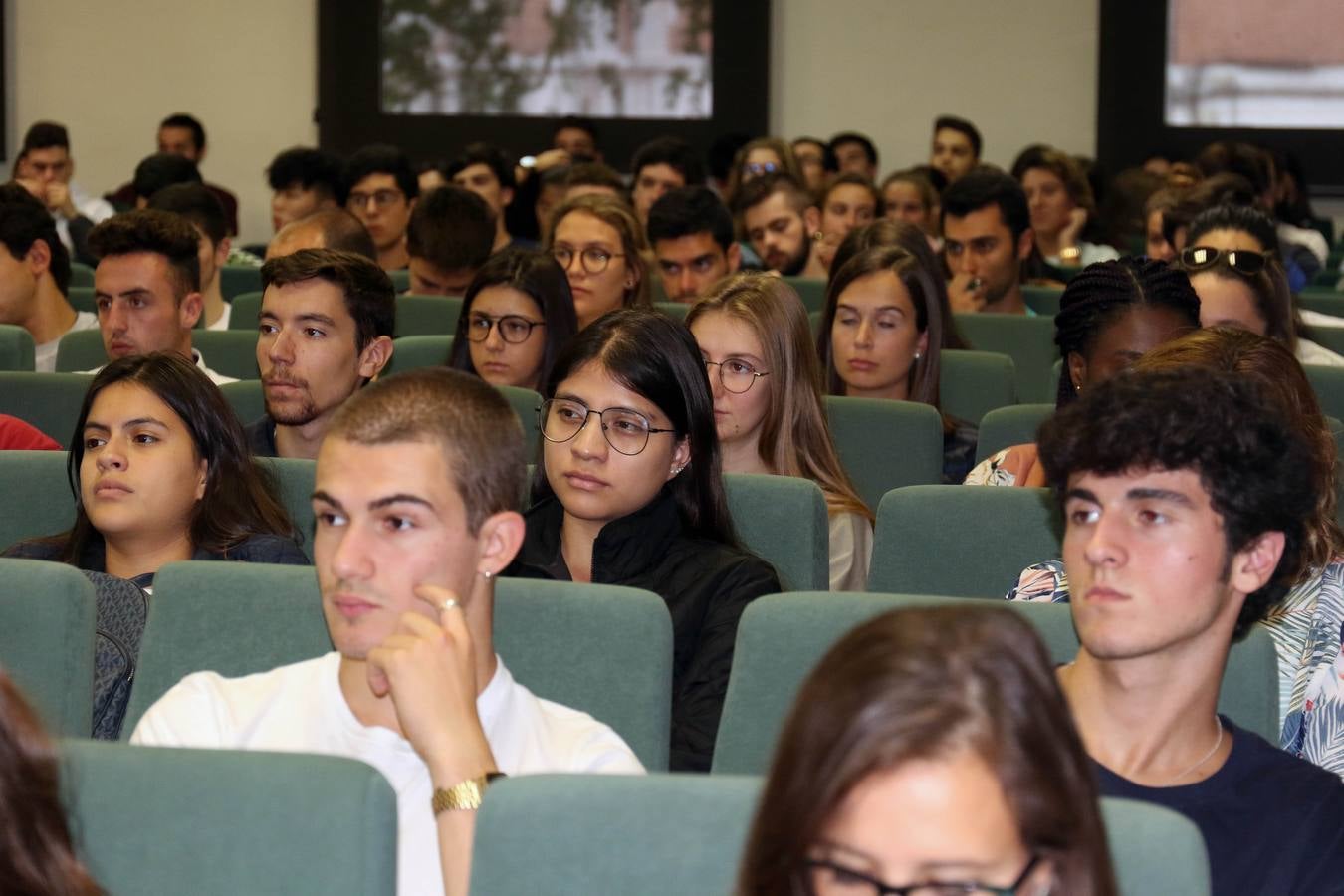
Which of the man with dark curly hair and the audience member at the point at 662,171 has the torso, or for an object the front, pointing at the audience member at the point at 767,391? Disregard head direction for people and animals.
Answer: the audience member at the point at 662,171

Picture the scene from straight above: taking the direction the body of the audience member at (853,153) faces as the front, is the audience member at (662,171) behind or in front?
in front

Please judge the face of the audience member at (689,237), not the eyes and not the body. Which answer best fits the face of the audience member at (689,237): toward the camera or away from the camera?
toward the camera

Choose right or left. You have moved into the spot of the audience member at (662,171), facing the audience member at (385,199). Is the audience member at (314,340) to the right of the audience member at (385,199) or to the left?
left

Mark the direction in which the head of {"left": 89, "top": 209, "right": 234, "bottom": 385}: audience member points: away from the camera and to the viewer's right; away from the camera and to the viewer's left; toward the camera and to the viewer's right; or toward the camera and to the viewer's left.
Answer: toward the camera and to the viewer's left

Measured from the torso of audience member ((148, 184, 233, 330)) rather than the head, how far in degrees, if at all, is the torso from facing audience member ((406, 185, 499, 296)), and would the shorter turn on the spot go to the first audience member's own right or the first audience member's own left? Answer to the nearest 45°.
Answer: approximately 90° to the first audience member's own left

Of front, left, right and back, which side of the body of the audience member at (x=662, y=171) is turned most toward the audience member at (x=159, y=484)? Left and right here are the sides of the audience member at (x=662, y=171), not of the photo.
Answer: front

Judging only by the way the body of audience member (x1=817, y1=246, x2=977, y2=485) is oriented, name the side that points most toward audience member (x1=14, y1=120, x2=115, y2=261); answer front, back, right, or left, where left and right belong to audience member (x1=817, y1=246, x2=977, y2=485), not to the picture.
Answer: right

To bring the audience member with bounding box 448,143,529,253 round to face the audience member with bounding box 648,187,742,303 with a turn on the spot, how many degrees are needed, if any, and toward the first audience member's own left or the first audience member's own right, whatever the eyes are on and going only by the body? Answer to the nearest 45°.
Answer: approximately 45° to the first audience member's own left

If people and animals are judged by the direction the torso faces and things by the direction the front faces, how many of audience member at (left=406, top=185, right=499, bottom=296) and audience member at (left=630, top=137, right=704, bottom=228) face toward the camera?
2

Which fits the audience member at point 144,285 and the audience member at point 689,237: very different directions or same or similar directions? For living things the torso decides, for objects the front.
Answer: same or similar directions

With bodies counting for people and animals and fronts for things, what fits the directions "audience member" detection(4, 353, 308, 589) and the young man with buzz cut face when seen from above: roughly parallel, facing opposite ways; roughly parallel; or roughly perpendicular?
roughly parallel

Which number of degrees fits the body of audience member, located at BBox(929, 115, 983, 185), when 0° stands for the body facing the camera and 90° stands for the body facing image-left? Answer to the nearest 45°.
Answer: approximately 45°

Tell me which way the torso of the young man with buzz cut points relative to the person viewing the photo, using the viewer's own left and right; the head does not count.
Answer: facing the viewer and to the left of the viewer

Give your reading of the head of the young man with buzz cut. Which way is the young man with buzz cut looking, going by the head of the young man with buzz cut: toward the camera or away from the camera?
toward the camera
